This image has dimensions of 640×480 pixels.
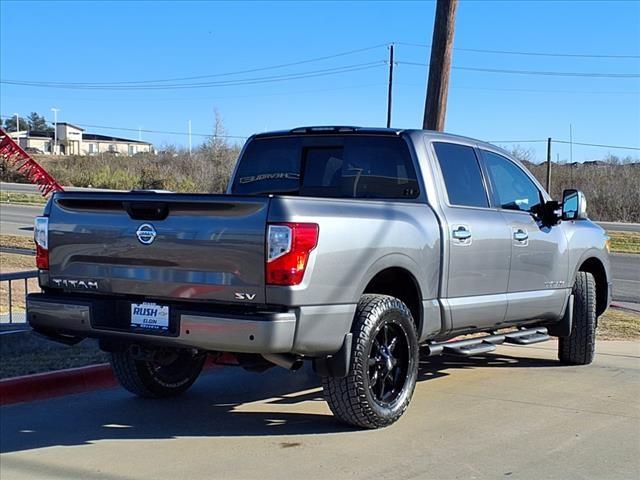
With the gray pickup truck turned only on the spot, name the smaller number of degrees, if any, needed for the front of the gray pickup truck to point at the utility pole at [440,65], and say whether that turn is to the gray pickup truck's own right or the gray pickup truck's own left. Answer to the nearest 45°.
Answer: approximately 45° to the gray pickup truck's own left

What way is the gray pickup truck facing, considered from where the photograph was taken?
facing away from the viewer and to the right of the viewer

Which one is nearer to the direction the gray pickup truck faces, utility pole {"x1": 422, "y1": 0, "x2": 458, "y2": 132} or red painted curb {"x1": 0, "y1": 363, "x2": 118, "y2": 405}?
the utility pole
